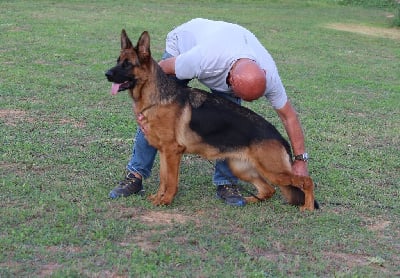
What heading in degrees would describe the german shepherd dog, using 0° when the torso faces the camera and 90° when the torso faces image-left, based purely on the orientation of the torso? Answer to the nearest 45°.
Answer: approximately 90°
